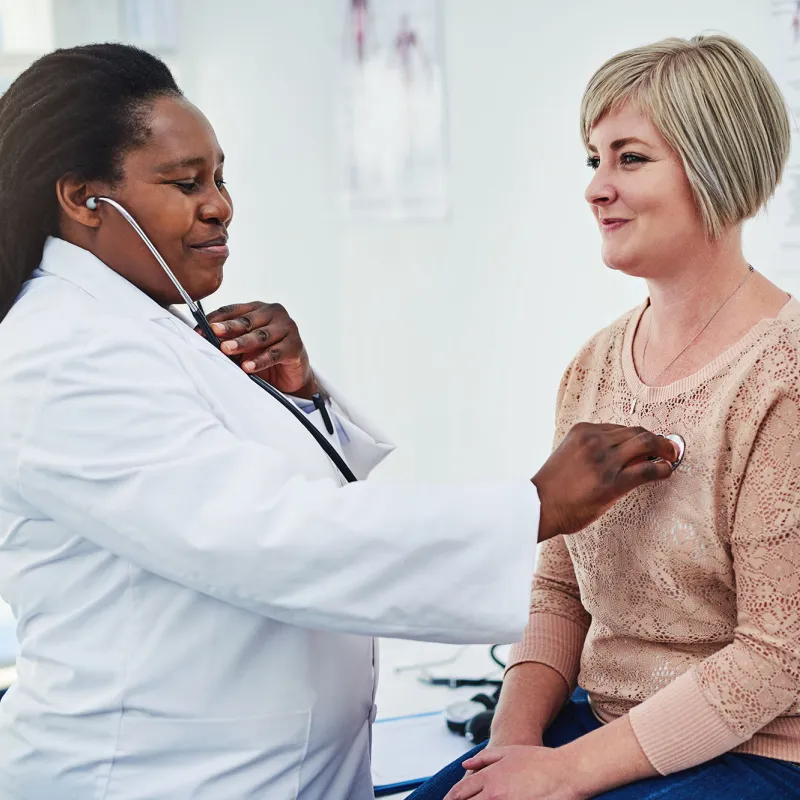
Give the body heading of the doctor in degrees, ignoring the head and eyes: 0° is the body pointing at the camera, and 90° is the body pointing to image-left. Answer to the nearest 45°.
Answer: approximately 270°

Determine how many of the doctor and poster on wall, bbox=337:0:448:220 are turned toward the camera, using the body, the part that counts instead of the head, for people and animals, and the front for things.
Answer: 1

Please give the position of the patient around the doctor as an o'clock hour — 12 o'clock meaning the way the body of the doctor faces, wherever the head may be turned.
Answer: The patient is roughly at 12 o'clock from the doctor.

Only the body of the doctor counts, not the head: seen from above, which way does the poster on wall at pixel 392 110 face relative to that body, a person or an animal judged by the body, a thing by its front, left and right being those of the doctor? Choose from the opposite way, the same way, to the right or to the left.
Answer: to the right

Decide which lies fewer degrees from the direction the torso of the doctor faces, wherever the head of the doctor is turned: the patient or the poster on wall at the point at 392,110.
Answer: the patient

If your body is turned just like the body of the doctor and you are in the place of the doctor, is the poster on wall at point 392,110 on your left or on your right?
on your left

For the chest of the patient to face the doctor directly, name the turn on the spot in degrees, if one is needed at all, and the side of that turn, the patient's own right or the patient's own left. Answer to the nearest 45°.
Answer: approximately 45° to the patient's own right

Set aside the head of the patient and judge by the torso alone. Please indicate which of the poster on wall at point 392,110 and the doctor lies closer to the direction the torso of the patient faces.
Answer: the doctor
